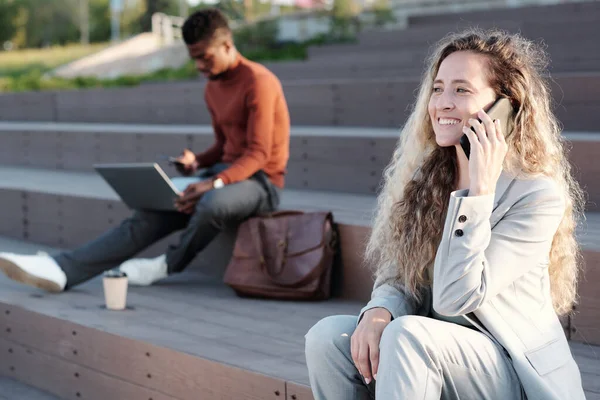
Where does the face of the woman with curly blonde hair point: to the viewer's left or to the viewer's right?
to the viewer's left

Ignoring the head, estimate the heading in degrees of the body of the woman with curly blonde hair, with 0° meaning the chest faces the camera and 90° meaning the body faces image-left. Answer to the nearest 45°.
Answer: approximately 45°
